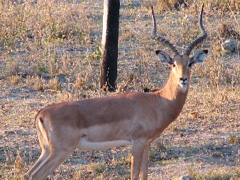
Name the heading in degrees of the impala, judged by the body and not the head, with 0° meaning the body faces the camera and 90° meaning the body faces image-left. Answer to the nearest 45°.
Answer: approximately 270°

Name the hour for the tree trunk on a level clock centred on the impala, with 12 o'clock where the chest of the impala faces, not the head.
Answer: The tree trunk is roughly at 9 o'clock from the impala.
